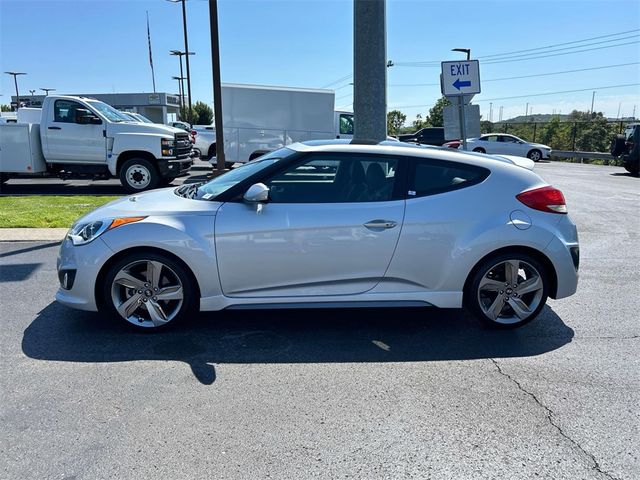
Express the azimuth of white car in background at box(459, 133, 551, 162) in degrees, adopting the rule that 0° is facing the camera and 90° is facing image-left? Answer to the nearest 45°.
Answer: approximately 270°

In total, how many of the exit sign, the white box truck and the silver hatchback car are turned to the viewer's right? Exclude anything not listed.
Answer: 1

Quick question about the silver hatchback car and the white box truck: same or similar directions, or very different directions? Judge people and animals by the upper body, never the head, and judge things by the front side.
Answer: very different directions

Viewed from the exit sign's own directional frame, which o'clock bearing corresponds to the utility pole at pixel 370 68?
The utility pole is roughly at 2 o'clock from the exit sign.

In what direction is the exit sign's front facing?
toward the camera

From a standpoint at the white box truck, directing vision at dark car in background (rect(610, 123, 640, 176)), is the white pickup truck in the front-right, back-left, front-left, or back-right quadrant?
back-right

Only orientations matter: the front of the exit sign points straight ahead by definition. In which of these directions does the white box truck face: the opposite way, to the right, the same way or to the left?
to the left

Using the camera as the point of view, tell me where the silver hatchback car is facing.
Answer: facing to the left of the viewer

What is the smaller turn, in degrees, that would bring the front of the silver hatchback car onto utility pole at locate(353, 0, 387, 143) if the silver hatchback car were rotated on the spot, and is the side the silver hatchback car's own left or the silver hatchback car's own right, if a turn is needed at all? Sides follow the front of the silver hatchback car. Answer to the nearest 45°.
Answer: approximately 90° to the silver hatchback car's own right

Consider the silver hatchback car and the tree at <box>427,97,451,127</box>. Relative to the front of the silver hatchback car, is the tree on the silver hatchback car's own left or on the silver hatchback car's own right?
on the silver hatchback car's own right

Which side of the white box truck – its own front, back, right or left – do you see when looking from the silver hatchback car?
right

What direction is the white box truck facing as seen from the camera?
to the viewer's right

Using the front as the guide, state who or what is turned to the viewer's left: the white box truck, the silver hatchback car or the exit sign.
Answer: the silver hatchback car

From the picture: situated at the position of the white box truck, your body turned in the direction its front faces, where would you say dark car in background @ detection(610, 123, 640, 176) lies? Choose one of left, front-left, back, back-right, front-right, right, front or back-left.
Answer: front

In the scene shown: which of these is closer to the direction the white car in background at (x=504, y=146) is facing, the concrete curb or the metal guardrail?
the metal guardrail

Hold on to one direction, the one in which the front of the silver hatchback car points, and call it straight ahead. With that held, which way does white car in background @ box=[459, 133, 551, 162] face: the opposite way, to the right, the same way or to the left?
the opposite way
